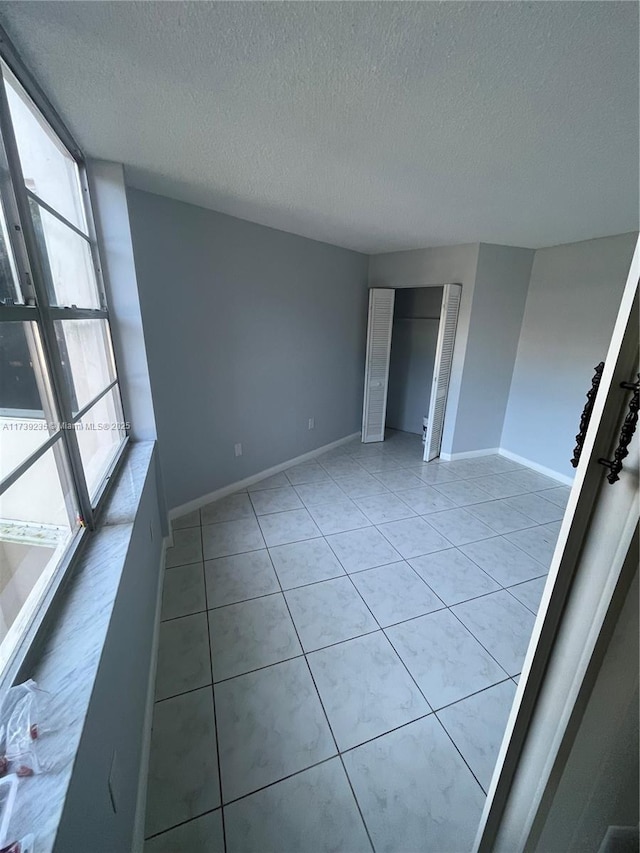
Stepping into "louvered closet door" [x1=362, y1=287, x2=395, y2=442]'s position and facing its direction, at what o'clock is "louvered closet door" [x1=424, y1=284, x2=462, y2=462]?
"louvered closet door" [x1=424, y1=284, x2=462, y2=462] is roughly at 10 o'clock from "louvered closet door" [x1=362, y1=287, x2=395, y2=442].

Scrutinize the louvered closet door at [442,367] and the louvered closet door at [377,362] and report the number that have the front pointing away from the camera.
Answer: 0

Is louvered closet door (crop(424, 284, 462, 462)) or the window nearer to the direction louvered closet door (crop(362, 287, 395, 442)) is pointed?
the window

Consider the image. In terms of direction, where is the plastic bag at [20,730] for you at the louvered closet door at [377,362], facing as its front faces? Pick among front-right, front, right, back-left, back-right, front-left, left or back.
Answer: front

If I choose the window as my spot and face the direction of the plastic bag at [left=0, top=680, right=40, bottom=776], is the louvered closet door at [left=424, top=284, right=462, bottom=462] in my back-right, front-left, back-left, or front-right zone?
back-left

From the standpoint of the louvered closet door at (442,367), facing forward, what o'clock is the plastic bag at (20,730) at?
The plastic bag is roughly at 2 o'clock from the louvered closet door.

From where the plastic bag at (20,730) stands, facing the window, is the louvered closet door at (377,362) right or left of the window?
right

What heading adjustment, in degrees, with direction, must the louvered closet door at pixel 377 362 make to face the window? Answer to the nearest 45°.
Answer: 0° — it already faces it

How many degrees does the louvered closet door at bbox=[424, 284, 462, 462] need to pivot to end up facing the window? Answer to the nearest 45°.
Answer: approximately 45° to its right

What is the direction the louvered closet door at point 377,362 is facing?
toward the camera
